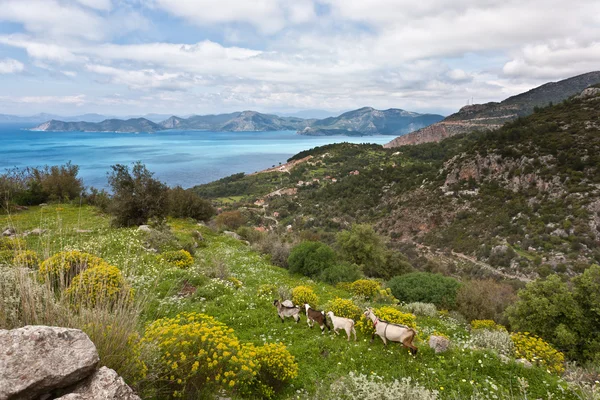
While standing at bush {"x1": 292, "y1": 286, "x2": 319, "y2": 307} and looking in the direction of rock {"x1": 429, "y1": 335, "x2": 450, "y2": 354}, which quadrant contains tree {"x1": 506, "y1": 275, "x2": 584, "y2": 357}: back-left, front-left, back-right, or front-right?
front-left

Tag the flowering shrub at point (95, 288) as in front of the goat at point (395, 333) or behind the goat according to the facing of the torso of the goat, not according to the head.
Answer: in front

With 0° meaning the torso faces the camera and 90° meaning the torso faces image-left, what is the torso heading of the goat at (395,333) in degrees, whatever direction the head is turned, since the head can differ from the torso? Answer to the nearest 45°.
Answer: approximately 90°

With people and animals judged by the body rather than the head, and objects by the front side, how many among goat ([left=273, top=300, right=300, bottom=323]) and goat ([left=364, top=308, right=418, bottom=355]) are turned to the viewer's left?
2

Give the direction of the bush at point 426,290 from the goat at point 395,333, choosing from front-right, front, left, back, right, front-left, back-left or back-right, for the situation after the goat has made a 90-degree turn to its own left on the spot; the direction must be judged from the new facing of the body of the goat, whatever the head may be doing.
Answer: back

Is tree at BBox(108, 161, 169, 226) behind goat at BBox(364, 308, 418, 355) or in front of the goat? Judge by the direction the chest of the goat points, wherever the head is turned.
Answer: in front

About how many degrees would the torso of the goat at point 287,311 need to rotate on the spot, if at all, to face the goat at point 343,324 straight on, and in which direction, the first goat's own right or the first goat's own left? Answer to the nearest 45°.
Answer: approximately 135° to the first goat's own left

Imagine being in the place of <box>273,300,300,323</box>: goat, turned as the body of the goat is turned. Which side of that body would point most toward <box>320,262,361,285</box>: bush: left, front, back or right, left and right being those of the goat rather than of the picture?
right

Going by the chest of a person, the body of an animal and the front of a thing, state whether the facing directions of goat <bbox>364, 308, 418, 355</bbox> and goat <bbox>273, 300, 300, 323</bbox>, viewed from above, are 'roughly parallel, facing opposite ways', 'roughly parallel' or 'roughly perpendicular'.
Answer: roughly parallel

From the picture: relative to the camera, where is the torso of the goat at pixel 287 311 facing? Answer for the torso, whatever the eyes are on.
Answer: to the viewer's left

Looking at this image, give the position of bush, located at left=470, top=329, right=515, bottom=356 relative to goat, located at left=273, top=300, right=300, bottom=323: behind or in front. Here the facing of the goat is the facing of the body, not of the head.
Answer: behind
